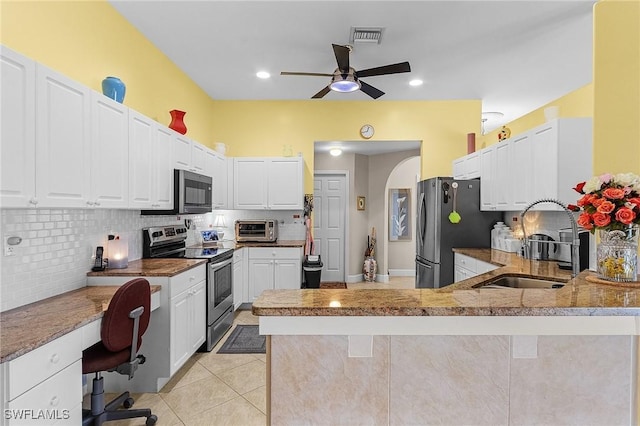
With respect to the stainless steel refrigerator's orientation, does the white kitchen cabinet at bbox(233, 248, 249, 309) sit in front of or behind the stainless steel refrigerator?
in front

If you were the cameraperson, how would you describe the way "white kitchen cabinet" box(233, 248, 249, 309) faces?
facing to the right of the viewer

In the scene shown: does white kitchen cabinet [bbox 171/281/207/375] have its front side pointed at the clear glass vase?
yes

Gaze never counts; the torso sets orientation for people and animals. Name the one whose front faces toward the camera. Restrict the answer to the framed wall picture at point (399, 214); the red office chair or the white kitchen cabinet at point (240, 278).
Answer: the framed wall picture

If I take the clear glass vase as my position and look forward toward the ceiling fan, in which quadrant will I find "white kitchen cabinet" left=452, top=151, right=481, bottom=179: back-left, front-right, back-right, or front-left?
front-right

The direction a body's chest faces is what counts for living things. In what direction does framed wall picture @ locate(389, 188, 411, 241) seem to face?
toward the camera

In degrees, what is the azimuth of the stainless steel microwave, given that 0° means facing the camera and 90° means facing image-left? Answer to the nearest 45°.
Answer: approximately 315°

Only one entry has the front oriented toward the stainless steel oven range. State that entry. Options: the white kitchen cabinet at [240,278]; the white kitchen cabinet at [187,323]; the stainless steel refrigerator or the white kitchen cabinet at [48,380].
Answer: the stainless steel refrigerator

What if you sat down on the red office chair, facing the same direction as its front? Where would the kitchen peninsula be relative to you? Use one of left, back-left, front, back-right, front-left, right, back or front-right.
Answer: back

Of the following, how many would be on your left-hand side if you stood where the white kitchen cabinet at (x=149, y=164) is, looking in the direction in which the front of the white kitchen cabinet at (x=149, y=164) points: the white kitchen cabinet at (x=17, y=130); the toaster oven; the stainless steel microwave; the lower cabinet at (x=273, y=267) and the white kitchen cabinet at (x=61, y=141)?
3

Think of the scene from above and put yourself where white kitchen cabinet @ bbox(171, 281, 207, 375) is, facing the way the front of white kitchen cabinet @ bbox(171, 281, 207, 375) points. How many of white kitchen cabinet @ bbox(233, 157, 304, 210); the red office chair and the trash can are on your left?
2

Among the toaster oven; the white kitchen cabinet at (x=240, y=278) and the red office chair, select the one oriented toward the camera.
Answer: the toaster oven

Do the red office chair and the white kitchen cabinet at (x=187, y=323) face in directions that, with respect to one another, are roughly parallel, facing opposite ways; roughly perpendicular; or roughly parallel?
roughly parallel, facing opposite ways

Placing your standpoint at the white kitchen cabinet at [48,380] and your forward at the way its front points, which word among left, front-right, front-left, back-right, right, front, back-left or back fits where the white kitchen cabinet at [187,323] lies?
left

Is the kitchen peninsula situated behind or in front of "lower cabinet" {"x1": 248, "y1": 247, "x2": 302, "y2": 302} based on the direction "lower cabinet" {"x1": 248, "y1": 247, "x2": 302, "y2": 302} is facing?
in front

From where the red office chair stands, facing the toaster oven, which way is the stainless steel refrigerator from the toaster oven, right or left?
right

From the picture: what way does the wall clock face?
toward the camera
